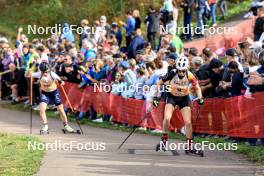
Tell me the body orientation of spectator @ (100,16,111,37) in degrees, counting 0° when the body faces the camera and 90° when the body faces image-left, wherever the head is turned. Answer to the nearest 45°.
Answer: approximately 45°

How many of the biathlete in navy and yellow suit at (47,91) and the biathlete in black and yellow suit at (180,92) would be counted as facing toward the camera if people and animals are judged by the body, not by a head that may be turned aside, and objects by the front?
2

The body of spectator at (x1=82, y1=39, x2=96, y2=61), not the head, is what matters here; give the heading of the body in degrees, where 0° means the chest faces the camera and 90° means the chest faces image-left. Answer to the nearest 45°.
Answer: approximately 45°

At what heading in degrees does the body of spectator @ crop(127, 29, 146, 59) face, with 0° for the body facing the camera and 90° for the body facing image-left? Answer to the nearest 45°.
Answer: approximately 45°

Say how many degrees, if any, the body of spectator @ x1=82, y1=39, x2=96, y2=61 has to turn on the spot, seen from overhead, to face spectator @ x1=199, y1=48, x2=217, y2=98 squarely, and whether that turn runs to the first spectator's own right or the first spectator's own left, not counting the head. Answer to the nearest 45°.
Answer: approximately 90° to the first spectator's own left

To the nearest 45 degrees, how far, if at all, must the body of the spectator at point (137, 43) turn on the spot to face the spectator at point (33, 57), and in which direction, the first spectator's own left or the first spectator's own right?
approximately 45° to the first spectator's own right

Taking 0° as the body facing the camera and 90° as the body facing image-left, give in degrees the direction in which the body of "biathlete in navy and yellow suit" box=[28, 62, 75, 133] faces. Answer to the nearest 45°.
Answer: approximately 0°

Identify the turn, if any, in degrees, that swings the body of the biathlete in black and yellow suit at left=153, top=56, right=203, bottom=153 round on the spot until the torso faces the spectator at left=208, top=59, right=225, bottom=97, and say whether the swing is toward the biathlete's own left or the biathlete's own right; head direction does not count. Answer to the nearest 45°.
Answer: approximately 135° to the biathlete's own left

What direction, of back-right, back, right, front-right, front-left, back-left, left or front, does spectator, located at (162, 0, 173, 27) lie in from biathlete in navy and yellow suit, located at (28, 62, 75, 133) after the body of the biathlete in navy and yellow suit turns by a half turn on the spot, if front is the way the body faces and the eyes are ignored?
front-right

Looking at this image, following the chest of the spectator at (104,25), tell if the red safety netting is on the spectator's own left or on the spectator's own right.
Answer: on the spectator's own left

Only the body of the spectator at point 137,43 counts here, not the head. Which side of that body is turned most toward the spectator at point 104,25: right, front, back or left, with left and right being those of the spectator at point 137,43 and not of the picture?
right
